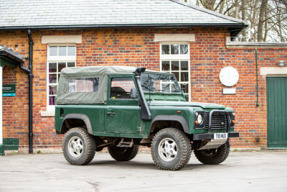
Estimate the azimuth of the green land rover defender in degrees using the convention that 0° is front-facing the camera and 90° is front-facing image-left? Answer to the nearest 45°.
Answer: approximately 315°

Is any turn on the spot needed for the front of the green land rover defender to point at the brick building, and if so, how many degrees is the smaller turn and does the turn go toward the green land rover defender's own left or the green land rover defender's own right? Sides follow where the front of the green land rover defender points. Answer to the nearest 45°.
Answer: approximately 135° to the green land rover defender's own left
